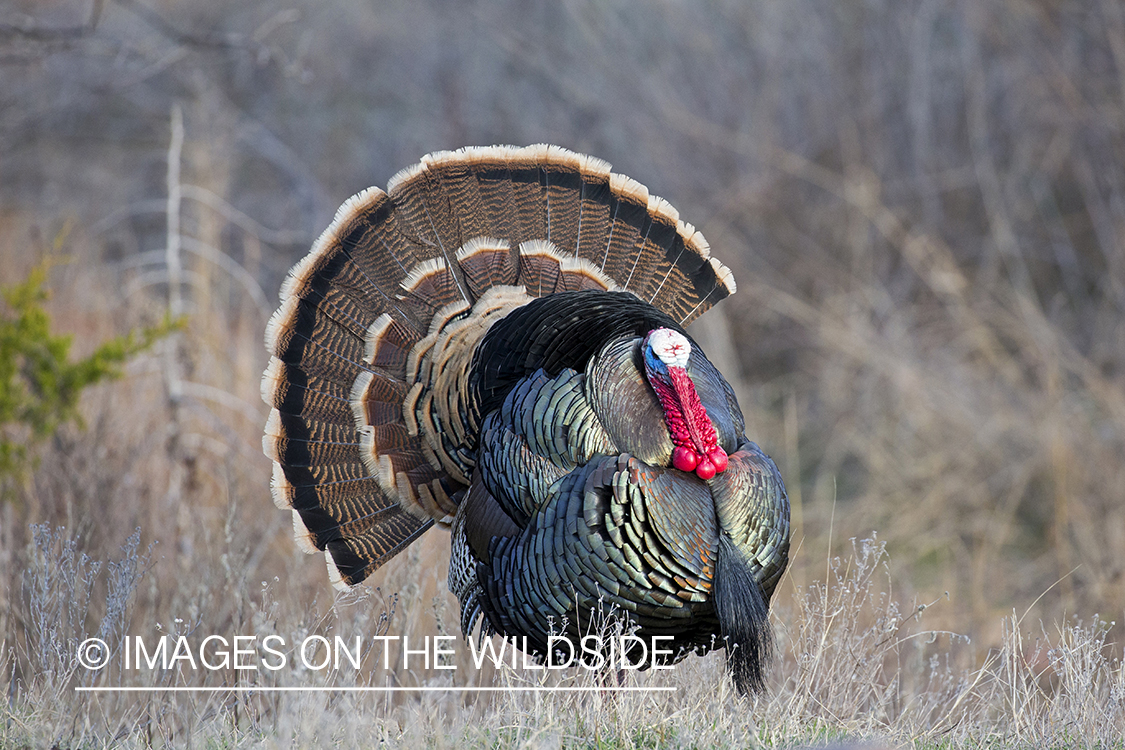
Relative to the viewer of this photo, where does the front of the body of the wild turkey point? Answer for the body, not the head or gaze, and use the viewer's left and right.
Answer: facing the viewer and to the right of the viewer
